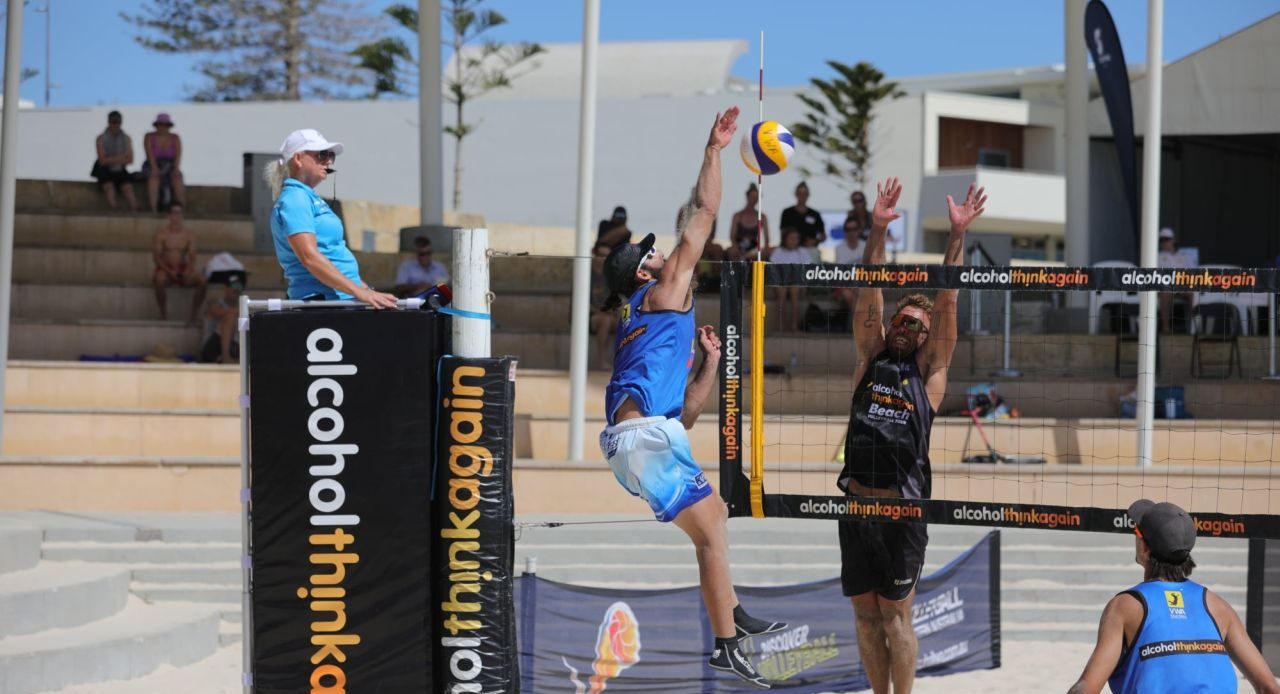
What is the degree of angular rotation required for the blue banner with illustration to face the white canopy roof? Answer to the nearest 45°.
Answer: approximately 180°

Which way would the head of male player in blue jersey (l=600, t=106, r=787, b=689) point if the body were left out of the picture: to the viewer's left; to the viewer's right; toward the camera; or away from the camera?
to the viewer's right

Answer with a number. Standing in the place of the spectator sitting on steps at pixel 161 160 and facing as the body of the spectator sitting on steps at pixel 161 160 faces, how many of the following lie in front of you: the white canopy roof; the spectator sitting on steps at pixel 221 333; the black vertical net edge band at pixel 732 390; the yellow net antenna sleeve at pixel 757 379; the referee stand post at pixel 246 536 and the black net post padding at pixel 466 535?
5

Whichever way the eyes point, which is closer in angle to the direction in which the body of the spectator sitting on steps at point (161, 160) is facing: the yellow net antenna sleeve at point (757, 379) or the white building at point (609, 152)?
the yellow net antenna sleeve

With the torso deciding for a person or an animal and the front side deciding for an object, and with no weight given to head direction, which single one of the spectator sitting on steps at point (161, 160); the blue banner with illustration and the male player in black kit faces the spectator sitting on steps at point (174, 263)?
the spectator sitting on steps at point (161, 160)

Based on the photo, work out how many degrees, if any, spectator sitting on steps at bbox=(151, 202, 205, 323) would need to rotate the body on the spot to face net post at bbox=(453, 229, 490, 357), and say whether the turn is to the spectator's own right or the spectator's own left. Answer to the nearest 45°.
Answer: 0° — they already face it

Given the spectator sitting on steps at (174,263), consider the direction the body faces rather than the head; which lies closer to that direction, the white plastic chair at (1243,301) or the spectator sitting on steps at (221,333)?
the spectator sitting on steps

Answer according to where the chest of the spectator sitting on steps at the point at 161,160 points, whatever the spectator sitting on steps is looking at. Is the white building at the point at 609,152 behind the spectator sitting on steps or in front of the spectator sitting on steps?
behind

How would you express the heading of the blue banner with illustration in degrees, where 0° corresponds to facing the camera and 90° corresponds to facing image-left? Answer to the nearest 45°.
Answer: approximately 0°
